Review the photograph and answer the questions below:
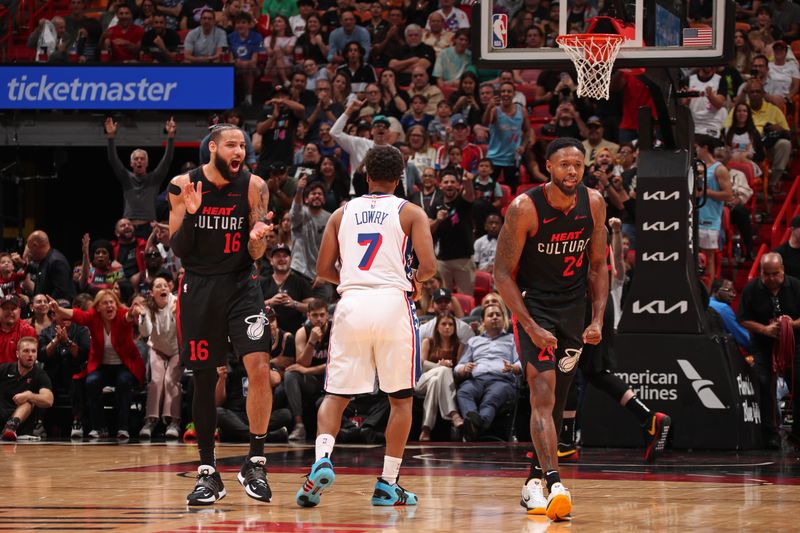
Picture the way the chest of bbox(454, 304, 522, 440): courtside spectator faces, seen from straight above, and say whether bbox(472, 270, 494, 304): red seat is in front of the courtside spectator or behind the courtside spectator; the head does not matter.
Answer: behind

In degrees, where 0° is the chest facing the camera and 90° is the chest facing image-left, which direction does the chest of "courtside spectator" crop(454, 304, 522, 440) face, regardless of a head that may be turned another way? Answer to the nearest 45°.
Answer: approximately 0°

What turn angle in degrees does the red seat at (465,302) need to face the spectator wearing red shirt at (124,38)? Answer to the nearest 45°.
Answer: approximately 135° to its right

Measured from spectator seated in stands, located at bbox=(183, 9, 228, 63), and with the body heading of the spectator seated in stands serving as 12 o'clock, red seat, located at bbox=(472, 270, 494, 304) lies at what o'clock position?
The red seat is roughly at 11 o'clock from the spectator seated in stands.
